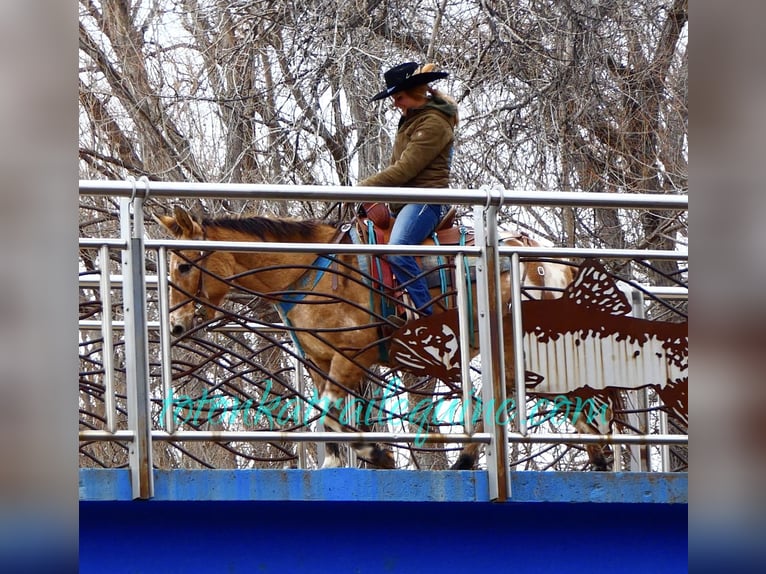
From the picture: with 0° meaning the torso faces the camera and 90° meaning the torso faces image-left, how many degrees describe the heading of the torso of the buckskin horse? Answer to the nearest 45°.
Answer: approximately 90°
